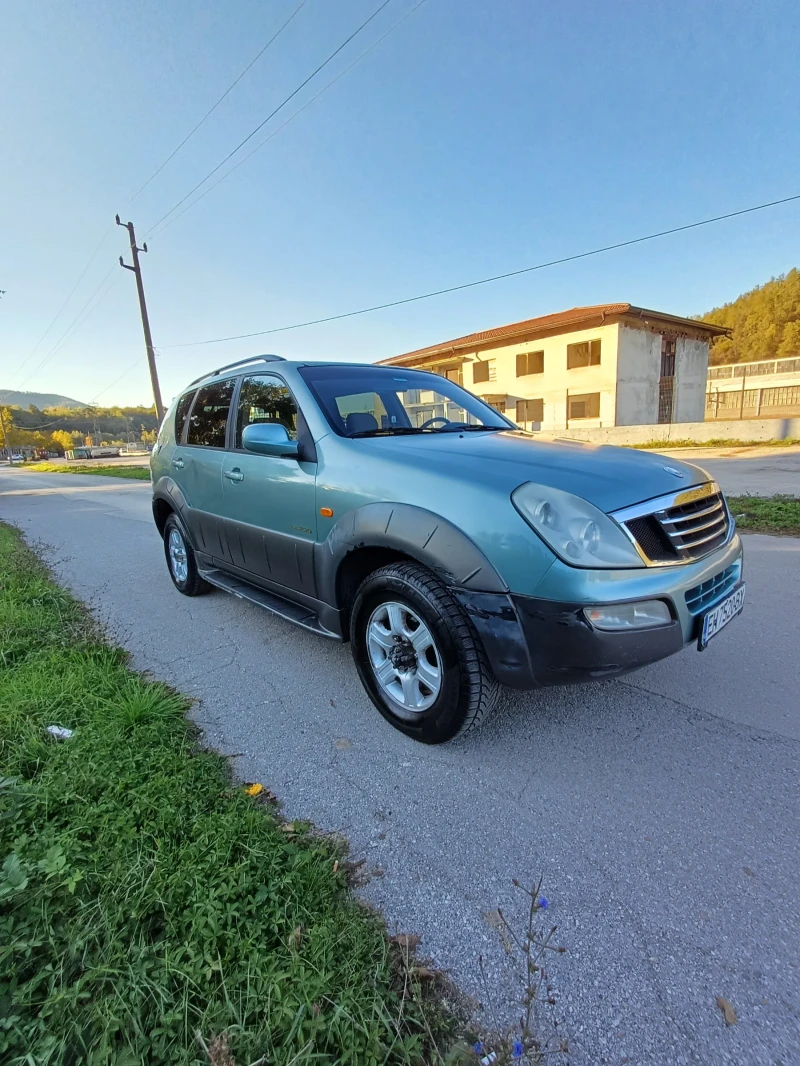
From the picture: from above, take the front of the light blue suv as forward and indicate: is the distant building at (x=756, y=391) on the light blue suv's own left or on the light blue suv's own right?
on the light blue suv's own left

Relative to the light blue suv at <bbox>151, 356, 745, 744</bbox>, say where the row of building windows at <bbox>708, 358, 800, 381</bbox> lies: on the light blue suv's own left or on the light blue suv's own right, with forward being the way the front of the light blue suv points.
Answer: on the light blue suv's own left

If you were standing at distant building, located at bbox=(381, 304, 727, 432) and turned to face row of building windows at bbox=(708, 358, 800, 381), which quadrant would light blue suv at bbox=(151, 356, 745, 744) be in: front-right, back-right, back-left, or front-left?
back-right

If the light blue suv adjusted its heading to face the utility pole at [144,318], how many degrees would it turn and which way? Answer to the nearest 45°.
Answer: approximately 180°

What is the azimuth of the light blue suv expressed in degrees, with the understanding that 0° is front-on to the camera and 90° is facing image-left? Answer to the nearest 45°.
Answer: approximately 315°

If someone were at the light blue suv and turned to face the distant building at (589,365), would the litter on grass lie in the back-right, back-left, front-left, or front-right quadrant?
back-left

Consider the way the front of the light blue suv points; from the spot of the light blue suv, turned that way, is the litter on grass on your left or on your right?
on your right

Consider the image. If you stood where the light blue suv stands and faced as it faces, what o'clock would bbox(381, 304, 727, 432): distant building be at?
The distant building is roughly at 8 o'clock from the light blue suv.
